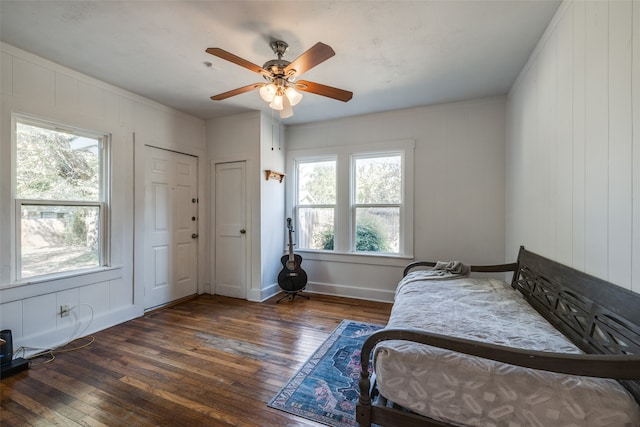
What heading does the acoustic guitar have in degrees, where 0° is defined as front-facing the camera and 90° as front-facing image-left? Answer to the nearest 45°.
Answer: approximately 0°

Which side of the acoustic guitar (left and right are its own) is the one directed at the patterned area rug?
front

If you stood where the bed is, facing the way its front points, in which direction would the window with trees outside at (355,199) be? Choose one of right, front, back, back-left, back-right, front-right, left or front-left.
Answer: front-right

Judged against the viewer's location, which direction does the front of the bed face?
facing to the left of the viewer

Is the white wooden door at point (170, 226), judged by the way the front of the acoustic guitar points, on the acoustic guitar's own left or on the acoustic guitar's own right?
on the acoustic guitar's own right

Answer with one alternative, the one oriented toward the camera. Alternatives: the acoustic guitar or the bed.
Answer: the acoustic guitar

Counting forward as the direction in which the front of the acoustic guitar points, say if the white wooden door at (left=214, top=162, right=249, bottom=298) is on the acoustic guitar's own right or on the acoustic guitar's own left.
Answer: on the acoustic guitar's own right

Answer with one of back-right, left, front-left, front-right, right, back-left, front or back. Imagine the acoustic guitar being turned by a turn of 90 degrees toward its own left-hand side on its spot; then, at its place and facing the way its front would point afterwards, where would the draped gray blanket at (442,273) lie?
front-right

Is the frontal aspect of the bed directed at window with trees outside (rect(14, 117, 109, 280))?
yes

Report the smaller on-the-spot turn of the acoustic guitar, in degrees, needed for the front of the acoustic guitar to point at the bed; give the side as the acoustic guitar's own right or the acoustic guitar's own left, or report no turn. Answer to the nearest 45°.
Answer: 0° — it already faces it

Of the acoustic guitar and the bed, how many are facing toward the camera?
1

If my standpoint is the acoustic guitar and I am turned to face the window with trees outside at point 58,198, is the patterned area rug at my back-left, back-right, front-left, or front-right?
front-left
